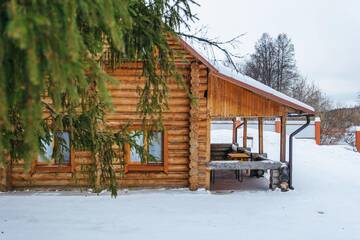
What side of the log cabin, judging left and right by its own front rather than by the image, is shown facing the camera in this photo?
right

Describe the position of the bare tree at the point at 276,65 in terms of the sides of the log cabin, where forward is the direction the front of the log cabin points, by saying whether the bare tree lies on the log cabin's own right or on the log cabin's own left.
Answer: on the log cabin's own left

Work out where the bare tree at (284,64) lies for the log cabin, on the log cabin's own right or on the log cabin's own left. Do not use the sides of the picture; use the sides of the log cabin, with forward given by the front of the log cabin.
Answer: on the log cabin's own left
